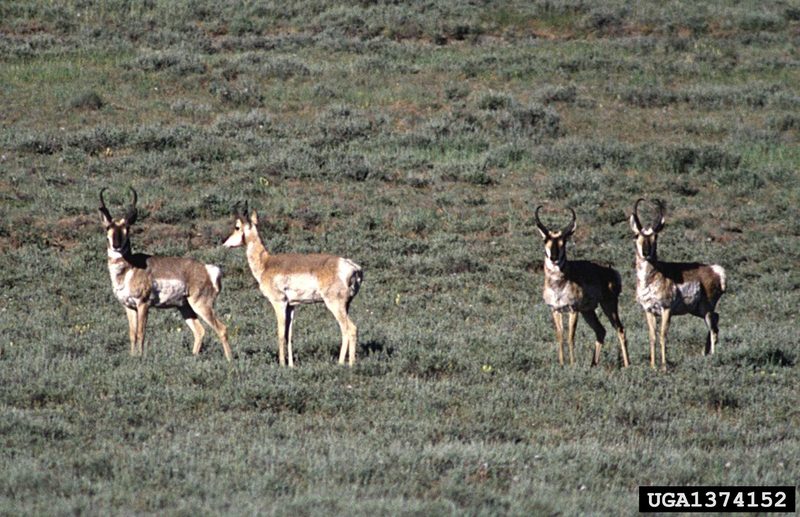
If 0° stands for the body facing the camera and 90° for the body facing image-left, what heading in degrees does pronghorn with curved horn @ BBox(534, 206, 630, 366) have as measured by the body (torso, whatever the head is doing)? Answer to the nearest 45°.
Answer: approximately 45°

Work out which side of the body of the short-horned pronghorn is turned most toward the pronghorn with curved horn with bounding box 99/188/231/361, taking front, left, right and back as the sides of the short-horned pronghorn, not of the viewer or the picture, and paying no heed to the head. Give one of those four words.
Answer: front

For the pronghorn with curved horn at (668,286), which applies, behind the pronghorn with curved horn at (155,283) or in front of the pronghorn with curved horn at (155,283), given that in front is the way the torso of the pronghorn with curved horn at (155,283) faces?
behind

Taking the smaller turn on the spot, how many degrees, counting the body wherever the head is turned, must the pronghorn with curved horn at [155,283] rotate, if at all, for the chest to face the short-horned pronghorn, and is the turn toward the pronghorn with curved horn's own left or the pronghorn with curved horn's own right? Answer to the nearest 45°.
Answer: approximately 135° to the pronghorn with curved horn's own left

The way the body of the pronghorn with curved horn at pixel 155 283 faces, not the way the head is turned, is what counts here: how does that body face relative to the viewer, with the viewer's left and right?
facing to the left of the viewer

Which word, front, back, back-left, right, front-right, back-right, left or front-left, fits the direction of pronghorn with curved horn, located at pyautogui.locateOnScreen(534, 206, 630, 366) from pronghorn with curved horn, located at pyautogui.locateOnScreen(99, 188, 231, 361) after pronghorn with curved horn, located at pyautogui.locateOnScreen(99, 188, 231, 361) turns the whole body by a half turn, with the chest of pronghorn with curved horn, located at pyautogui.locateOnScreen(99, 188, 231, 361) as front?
front

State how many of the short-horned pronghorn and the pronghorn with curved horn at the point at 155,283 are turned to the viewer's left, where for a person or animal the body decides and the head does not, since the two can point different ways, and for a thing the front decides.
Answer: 2

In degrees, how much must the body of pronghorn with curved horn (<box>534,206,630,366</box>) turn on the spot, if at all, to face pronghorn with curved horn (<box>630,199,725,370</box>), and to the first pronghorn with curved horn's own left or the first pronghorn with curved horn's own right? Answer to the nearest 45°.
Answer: approximately 180°

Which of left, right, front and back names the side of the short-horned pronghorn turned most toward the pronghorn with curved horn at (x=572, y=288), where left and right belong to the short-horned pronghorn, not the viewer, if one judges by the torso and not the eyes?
back

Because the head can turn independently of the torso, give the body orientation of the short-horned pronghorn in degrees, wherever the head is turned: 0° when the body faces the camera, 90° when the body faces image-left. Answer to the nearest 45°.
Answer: approximately 90°

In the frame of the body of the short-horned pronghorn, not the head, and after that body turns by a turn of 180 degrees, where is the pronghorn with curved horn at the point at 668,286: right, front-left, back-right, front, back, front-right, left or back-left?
front
